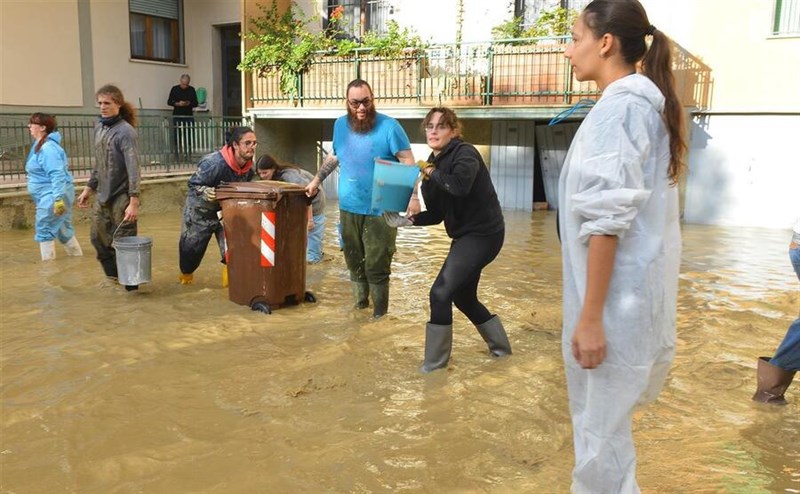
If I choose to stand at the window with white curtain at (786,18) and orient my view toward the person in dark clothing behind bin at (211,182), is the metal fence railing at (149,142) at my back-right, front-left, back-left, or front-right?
front-right

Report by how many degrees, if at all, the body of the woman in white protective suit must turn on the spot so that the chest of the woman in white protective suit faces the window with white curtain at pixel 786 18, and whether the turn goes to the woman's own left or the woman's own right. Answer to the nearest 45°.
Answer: approximately 90° to the woman's own right

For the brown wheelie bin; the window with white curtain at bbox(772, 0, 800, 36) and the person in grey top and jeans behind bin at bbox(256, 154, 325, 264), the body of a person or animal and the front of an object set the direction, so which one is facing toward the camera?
the window with white curtain

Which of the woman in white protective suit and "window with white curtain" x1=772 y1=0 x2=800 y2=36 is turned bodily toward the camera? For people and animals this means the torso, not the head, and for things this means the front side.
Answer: the window with white curtain

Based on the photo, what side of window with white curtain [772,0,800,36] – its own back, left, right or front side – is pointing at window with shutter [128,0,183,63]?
right

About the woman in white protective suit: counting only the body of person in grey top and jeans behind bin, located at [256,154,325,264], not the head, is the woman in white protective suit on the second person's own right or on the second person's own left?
on the second person's own left

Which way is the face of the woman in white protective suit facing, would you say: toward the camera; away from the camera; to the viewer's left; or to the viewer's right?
to the viewer's left

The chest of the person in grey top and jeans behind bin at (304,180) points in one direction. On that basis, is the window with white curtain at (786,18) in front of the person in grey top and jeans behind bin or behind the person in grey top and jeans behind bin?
behind

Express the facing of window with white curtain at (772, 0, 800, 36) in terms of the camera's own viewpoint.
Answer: facing the viewer

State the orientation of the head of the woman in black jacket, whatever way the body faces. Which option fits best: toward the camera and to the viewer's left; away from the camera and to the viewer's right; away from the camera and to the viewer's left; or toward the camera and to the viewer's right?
toward the camera and to the viewer's left
